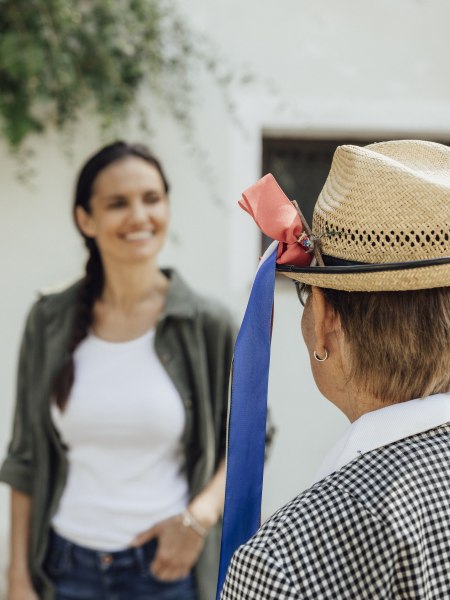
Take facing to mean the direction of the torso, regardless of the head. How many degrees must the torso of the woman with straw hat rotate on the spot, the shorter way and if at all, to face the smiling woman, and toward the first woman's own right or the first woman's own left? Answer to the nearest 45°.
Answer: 0° — they already face them

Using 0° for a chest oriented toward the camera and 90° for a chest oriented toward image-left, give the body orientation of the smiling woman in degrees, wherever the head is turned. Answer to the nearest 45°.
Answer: approximately 0°

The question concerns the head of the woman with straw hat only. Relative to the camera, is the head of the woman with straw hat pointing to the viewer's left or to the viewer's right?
to the viewer's left

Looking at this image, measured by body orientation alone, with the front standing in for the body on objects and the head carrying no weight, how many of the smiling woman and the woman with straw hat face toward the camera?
1

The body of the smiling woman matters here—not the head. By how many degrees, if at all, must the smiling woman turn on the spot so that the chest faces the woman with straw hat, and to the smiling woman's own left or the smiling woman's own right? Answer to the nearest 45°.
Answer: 0° — they already face them

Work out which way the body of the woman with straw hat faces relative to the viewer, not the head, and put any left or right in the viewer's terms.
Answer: facing away from the viewer and to the left of the viewer
